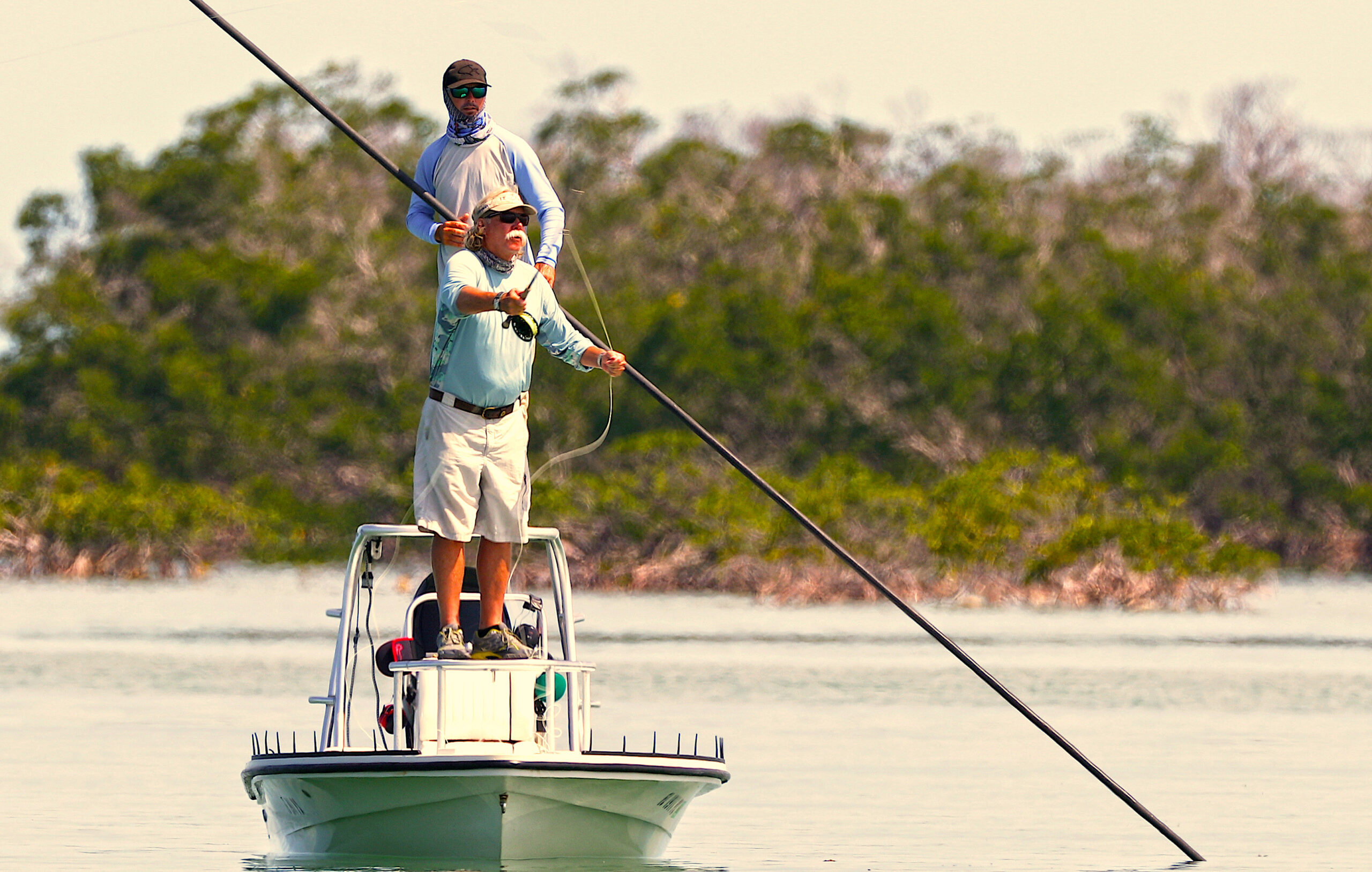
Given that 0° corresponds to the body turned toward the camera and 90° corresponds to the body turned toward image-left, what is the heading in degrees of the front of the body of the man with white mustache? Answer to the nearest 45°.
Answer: approximately 315°
